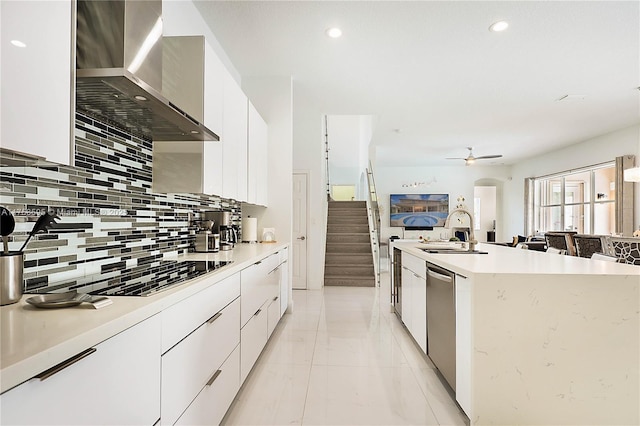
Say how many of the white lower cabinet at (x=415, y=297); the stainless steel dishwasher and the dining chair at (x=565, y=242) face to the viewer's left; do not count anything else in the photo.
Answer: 2

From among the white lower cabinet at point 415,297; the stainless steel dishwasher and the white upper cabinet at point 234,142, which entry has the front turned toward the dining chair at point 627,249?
the white upper cabinet

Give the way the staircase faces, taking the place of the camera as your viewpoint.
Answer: facing the viewer

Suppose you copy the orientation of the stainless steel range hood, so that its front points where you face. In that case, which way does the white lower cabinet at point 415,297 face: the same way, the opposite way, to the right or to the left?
the opposite way

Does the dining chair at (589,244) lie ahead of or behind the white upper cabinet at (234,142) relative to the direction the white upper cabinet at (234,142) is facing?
ahead

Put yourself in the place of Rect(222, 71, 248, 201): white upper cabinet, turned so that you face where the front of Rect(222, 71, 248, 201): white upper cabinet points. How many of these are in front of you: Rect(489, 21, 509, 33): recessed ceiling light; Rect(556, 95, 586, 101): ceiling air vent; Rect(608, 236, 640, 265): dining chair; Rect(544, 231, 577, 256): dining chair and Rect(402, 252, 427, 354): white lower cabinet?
5

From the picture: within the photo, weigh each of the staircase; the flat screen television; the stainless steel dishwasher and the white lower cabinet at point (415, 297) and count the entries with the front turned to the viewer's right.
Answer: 0

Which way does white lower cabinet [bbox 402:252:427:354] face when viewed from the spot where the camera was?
facing to the left of the viewer

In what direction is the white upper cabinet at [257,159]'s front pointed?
to the viewer's right

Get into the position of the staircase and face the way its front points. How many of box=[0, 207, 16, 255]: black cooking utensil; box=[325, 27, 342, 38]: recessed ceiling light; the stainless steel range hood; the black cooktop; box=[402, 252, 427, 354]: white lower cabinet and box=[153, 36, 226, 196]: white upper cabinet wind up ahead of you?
6

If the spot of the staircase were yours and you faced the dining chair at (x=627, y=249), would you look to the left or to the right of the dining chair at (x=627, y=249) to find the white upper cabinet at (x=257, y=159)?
right

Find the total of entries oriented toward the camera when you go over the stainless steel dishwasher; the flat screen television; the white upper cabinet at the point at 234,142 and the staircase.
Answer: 2

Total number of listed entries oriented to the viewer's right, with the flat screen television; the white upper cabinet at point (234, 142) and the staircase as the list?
1

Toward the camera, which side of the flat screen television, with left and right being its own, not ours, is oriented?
front

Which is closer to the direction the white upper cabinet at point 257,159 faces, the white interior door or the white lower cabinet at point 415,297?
the white lower cabinet

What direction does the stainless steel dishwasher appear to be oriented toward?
to the viewer's left

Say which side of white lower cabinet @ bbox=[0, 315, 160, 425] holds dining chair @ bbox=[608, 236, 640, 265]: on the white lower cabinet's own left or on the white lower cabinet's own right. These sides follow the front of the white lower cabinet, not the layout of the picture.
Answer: on the white lower cabinet's own left

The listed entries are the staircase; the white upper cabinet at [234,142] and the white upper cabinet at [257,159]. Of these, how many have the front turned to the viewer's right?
2
